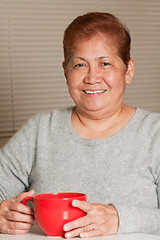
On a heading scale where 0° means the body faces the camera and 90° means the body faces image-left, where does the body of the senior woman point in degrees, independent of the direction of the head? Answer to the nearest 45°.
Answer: approximately 0°
